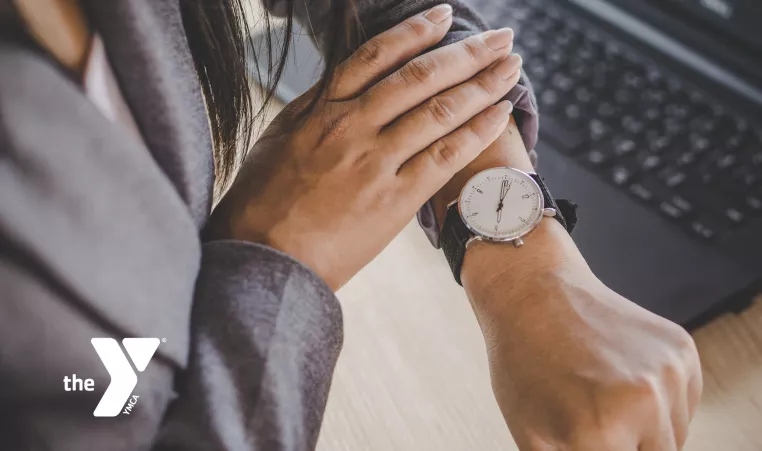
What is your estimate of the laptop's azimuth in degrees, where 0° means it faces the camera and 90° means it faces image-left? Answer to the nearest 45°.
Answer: approximately 45°

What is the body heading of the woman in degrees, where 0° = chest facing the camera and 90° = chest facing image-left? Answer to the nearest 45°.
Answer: approximately 315°
